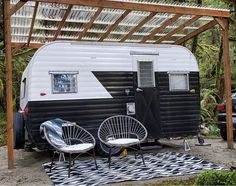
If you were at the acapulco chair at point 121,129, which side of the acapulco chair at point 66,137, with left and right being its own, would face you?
left

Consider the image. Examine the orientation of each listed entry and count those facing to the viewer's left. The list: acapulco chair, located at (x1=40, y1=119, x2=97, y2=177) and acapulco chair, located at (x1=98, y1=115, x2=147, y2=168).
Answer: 0

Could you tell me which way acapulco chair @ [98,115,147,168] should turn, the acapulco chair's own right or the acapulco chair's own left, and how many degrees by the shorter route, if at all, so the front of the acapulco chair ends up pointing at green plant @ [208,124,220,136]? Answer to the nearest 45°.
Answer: approximately 135° to the acapulco chair's own left

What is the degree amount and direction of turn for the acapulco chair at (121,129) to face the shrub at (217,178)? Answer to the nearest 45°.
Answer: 0° — it already faces it

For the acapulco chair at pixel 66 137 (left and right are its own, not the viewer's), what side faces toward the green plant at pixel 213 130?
left

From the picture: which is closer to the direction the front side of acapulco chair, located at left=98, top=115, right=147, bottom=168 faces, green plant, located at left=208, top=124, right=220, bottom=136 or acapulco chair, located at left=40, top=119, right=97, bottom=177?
the acapulco chair

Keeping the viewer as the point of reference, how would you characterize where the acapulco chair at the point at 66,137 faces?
facing the viewer and to the right of the viewer
